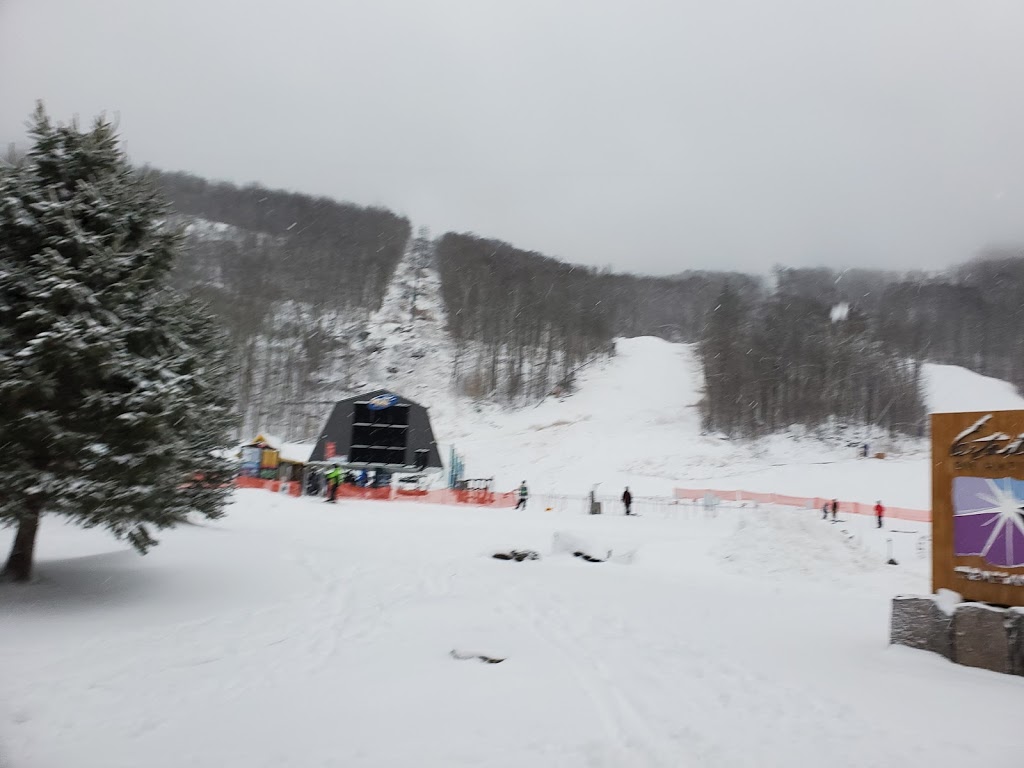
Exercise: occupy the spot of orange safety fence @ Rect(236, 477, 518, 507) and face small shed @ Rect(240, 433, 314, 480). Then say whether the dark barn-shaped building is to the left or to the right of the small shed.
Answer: right

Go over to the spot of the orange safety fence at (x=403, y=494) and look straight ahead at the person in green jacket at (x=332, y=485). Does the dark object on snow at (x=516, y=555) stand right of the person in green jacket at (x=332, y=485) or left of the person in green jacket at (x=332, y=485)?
left

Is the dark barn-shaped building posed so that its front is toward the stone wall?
yes

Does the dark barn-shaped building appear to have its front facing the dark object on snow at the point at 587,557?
yes

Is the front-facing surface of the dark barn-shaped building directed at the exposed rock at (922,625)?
yes

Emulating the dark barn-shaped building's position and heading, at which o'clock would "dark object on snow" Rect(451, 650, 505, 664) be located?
The dark object on snow is roughly at 12 o'clock from the dark barn-shaped building.

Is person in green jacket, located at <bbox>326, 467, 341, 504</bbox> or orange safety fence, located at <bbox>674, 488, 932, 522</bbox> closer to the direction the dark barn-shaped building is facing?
the person in green jacket

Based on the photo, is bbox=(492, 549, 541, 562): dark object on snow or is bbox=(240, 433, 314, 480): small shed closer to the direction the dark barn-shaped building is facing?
the dark object on snow

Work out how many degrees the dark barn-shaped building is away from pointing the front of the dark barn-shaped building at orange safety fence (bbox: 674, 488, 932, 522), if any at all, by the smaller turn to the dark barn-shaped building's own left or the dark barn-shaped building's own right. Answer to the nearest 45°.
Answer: approximately 45° to the dark barn-shaped building's own left

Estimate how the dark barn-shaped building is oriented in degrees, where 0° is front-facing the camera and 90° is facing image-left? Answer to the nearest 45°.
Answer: approximately 0°

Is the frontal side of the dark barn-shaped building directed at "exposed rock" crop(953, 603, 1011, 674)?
yes

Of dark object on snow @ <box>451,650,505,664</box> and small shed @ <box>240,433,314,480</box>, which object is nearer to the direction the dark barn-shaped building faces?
the dark object on snow

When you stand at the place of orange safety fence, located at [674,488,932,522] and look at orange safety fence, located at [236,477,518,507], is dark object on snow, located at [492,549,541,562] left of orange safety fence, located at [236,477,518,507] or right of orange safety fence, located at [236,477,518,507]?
left

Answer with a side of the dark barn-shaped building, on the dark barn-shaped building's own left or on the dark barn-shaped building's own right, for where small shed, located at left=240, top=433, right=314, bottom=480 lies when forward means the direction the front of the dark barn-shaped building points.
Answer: on the dark barn-shaped building's own right

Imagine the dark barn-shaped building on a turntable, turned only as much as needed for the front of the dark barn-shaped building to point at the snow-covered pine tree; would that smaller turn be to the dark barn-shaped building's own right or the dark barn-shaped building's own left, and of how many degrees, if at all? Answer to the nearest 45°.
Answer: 0° — it already faces it
